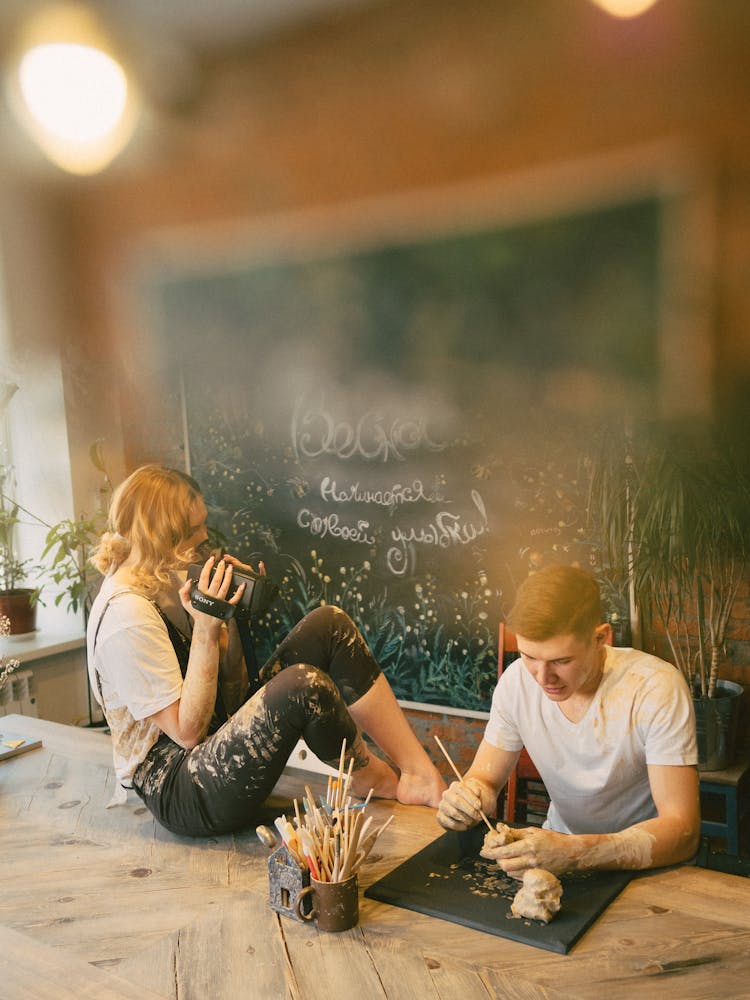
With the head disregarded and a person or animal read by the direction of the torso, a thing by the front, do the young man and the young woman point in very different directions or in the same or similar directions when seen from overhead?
very different directions

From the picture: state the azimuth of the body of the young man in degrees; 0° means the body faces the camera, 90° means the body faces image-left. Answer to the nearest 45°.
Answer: approximately 45°

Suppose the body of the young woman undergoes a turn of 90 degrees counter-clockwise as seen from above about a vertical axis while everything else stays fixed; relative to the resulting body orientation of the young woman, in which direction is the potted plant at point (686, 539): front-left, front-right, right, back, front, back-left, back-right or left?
right

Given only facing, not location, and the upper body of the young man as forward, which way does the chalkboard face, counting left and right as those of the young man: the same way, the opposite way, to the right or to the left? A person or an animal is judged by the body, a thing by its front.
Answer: the same way

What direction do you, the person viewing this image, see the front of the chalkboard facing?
facing the viewer and to the left of the viewer

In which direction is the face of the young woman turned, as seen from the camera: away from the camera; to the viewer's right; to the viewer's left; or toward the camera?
to the viewer's right

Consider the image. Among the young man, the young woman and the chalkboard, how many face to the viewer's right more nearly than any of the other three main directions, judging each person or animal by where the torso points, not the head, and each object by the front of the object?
1

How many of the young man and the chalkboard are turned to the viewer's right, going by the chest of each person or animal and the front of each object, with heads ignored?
0

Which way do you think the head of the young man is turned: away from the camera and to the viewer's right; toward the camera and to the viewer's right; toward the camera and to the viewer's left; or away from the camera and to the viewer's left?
toward the camera and to the viewer's left

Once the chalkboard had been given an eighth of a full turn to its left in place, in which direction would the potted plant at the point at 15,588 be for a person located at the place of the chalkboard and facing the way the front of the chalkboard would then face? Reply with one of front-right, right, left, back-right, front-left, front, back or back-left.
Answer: back-right

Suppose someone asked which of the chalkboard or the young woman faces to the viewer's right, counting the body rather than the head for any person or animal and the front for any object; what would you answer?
the young woman
